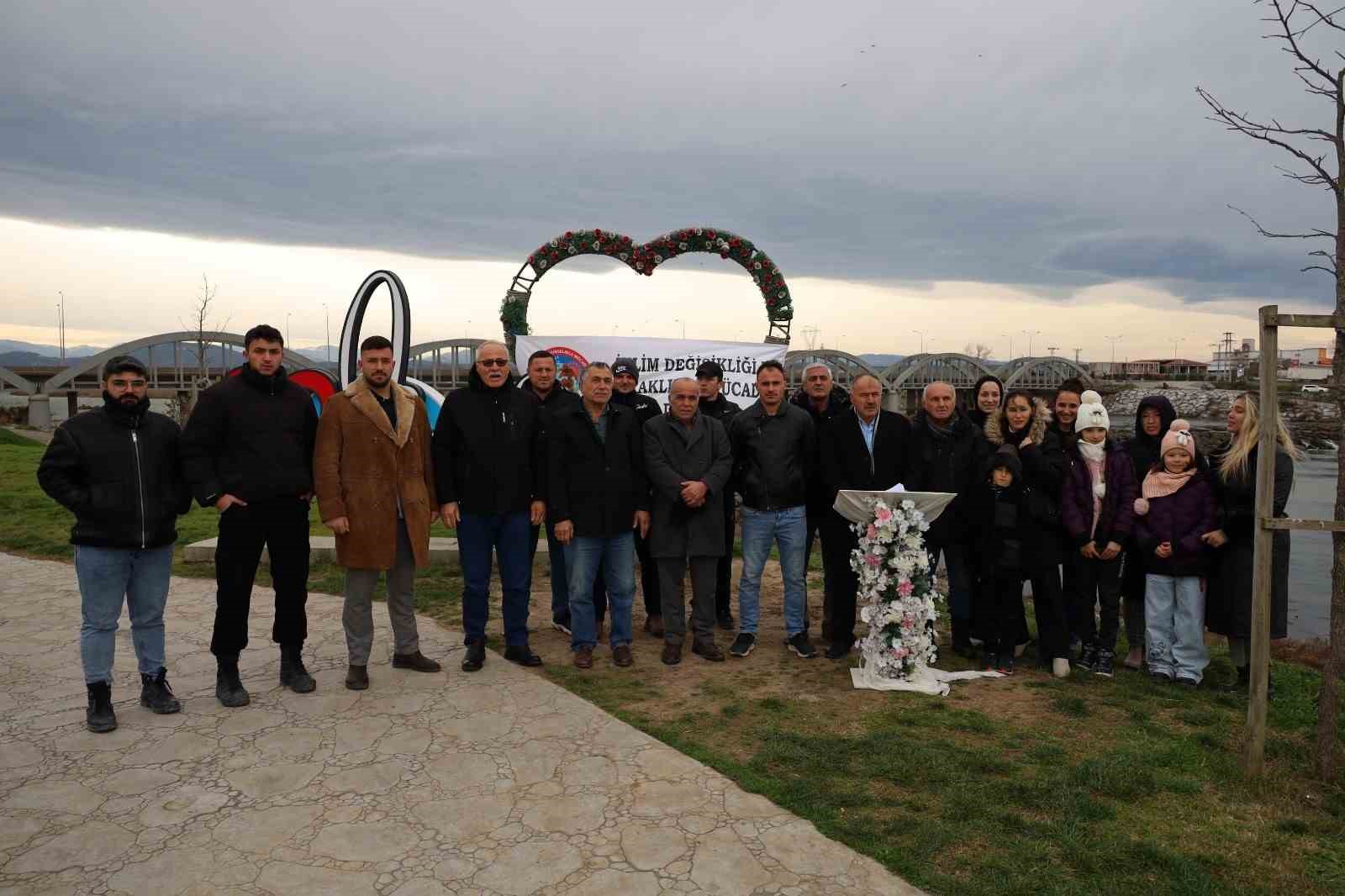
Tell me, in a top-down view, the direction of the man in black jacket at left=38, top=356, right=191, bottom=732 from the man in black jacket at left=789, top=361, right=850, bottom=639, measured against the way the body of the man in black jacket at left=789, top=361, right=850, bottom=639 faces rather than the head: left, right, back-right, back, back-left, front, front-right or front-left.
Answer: front-right

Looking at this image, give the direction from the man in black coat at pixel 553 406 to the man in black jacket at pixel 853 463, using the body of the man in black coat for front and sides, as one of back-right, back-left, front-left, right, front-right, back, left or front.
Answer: left

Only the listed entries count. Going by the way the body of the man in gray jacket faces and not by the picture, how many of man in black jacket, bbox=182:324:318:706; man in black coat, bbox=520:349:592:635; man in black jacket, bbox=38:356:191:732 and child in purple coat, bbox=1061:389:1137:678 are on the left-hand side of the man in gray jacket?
1

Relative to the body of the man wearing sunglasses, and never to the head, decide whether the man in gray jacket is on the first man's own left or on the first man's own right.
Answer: on the first man's own left

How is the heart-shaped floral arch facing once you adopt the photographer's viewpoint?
facing the viewer

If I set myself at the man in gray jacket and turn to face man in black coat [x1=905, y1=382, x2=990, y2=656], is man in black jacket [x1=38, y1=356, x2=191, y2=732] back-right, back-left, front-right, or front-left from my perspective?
back-right

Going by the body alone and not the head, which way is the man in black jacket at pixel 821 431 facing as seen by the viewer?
toward the camera

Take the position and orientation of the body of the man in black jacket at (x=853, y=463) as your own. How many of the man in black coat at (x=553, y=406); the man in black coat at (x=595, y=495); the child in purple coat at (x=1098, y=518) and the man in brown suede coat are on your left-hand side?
1

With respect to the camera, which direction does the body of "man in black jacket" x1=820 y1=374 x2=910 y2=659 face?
toward the camera

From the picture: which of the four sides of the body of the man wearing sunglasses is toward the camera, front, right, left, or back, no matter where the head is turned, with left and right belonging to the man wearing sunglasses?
front
